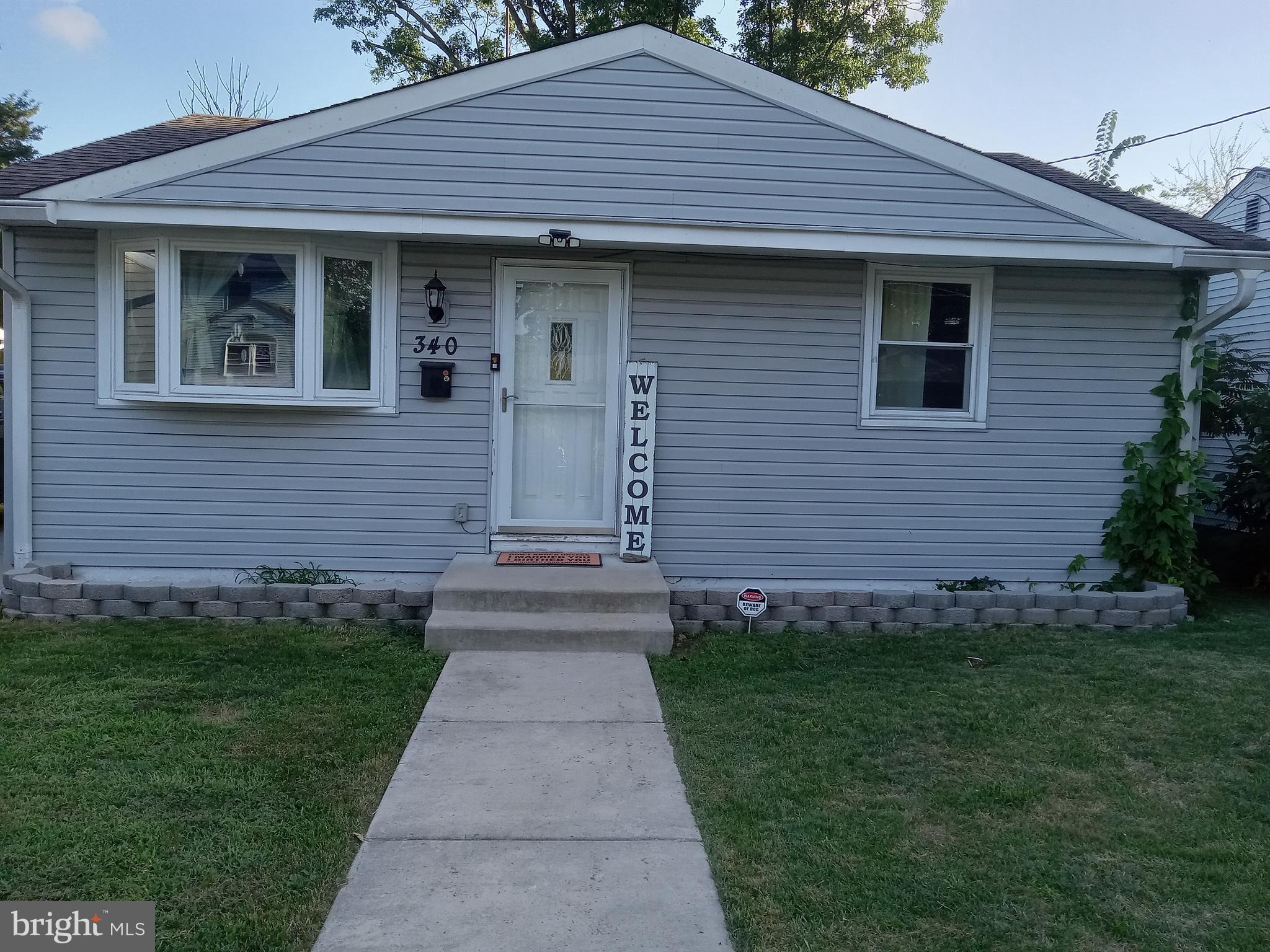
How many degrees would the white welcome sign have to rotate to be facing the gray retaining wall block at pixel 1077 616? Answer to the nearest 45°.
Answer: approximately 90° to its left

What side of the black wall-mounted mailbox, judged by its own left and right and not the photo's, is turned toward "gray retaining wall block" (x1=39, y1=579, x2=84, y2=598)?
right

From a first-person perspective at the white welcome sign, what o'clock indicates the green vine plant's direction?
The green vine plant is roughly at 9 o'clock from the white welcome sign.

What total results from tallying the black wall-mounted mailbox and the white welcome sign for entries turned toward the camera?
2

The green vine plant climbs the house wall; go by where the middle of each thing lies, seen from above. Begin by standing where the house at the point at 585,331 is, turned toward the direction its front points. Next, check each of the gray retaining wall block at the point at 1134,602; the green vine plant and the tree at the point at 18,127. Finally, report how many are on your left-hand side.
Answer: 2

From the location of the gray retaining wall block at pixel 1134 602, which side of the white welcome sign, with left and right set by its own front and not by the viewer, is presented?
left

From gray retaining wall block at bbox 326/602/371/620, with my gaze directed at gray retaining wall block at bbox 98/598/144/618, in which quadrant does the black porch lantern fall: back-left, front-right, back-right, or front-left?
back-right

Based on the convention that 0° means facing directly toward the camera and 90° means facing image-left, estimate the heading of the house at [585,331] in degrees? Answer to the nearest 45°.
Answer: approximately 0°

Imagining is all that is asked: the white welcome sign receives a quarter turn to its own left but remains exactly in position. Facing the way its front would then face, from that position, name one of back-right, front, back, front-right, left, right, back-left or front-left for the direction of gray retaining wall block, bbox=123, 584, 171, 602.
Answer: back

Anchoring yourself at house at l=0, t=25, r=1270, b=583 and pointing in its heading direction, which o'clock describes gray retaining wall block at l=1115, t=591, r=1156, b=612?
The gray retaining wall block is roughly at 9 o'clock from the house.

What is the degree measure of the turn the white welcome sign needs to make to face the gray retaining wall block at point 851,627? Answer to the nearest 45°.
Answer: approximately 90° to its left

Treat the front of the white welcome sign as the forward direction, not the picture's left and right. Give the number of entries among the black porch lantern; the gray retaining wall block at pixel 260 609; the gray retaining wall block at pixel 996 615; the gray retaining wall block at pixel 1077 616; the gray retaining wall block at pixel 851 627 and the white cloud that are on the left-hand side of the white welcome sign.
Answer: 3
